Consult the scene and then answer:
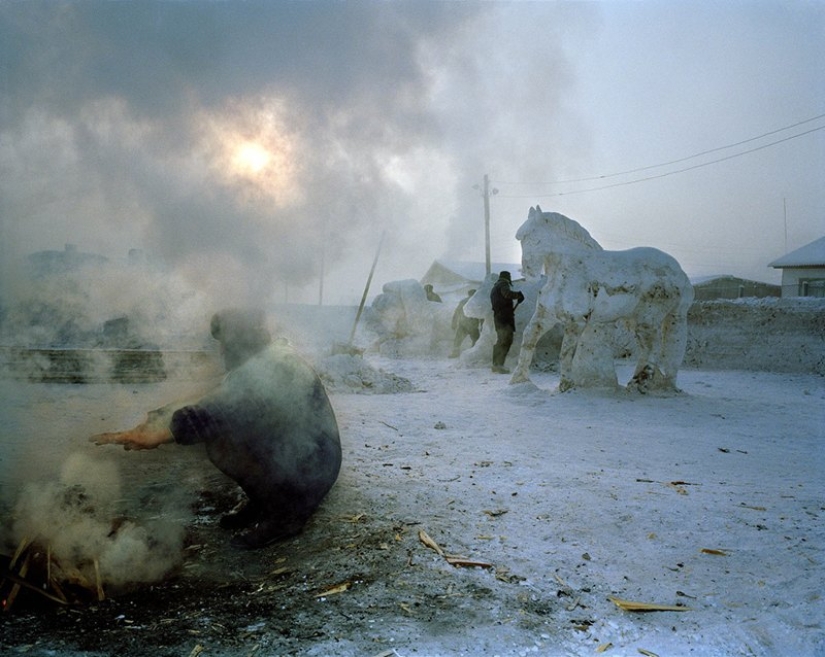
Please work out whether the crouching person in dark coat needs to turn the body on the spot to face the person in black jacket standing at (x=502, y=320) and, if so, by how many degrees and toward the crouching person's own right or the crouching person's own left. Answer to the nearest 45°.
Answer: approximately 135° to the crouching person's own right

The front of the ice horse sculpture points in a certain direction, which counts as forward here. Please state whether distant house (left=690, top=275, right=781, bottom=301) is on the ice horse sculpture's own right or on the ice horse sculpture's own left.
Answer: on the ice horse sculpture's own right

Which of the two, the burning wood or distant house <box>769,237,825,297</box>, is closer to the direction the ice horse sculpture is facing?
the burning wood

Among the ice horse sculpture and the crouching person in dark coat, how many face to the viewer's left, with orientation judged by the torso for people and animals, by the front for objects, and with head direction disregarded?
2

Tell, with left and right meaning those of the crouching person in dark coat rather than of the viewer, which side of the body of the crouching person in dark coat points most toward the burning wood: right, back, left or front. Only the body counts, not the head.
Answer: front

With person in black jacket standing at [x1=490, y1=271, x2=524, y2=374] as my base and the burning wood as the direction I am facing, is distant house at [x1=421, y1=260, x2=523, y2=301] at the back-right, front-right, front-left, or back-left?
back-right

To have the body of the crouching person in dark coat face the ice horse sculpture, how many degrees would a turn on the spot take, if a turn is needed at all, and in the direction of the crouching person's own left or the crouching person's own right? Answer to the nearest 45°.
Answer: approximately 135° to the crouching person's own right

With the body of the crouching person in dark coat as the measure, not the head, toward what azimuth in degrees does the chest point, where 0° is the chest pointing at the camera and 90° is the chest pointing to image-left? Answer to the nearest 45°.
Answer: approximately 90°

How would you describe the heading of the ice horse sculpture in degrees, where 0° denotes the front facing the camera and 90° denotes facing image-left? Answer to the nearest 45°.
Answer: approximately 90°

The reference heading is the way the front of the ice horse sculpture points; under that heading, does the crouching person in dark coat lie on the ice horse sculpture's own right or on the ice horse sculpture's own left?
on the ice horse sculpture's own left

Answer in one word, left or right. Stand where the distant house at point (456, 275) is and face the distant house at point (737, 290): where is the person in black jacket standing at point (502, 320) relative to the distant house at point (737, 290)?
right
